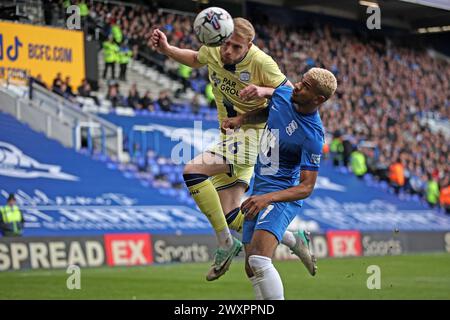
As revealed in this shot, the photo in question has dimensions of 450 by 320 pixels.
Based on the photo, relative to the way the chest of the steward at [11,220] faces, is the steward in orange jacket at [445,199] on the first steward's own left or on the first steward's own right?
on the first steward's own left

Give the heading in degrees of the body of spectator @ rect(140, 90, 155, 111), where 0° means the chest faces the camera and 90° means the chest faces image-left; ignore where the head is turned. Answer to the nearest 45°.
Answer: approximately 315°

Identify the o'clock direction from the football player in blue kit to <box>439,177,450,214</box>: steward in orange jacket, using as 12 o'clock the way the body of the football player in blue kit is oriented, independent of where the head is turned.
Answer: The steward in orange jacket is roughly at 5 o'clock from the football player in blue kit.

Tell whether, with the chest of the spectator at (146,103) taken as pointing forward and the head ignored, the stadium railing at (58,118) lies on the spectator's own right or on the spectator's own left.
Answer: on the spectator's own right

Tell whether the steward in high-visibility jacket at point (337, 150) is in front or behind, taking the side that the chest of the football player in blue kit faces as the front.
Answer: behind

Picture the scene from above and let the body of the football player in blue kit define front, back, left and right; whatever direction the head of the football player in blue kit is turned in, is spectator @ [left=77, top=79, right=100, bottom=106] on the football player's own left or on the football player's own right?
on the football player's own right

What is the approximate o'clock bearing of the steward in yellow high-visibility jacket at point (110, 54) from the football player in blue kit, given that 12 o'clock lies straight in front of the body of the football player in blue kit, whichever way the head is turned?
The steward in yellow high-visibility jacket is roughly at 4 o'clock from the football player in blue kit.

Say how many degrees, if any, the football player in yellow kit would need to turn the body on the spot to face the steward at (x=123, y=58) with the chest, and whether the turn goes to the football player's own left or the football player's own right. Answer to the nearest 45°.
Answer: approximately 135° to the football player's own right

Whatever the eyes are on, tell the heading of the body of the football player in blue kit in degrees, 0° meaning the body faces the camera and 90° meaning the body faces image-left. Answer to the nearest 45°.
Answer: approximately 45°

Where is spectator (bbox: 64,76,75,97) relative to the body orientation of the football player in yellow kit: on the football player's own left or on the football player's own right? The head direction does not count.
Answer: on the football player's own right
